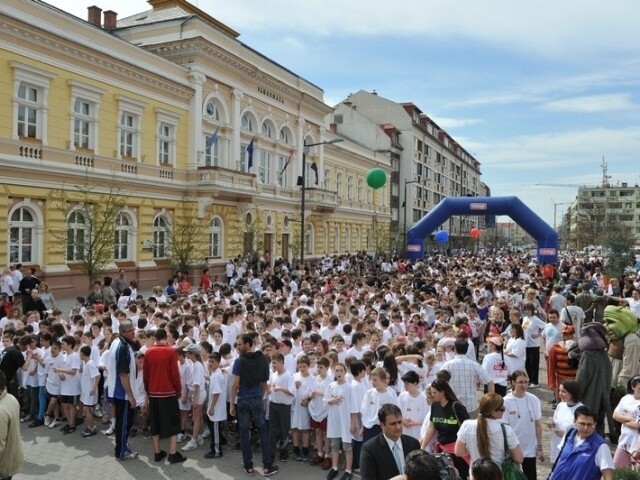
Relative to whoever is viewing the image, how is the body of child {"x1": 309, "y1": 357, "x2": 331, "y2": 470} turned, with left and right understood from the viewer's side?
facing the viewer and to the left of the viewer

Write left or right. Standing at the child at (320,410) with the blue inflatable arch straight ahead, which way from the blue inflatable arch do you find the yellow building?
left

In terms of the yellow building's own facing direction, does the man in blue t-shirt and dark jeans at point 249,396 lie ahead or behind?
ahead

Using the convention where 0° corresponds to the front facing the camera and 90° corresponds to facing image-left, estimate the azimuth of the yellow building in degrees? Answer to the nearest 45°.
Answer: approximately 315°

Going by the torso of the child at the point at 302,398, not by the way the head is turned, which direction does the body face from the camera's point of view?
toward the camera

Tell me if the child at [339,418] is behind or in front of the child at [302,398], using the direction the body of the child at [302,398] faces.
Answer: in front

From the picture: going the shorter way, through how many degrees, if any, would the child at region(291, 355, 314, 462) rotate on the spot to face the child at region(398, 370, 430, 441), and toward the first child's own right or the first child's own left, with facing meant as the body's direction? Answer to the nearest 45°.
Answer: approximately 45° to the first child's own left

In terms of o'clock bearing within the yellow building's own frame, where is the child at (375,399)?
The child is roughly at 1 o'clock from the yellow building.
